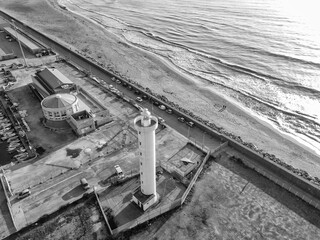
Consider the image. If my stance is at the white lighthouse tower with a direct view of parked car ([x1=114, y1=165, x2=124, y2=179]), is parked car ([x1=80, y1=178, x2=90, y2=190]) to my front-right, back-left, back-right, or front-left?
front-left

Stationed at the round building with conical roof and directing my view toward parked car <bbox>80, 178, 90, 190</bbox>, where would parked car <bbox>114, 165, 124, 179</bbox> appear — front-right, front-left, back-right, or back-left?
front-left
